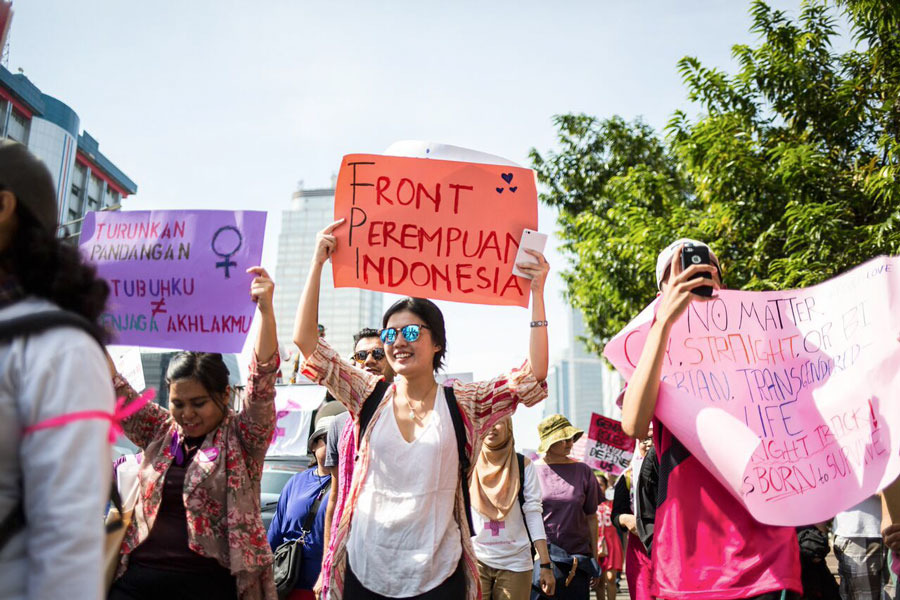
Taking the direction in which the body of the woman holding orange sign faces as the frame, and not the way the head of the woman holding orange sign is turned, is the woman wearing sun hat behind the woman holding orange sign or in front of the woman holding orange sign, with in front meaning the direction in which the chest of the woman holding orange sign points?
behind

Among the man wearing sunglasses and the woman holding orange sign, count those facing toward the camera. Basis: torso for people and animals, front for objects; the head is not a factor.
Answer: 2

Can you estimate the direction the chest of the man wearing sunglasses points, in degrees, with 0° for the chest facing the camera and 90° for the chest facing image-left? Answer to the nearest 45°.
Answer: approximately 0°

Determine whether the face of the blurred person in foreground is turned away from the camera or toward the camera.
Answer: away from the camera

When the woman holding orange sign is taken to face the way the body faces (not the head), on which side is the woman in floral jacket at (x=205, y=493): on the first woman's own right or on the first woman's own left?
on the first woman's own right

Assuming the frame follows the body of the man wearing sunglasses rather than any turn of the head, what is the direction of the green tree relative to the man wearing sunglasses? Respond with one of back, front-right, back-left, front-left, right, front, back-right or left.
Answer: back-left

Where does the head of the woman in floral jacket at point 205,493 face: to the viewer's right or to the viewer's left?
to the viewer's left

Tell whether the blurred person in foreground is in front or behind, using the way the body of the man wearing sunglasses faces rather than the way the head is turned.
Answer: in front

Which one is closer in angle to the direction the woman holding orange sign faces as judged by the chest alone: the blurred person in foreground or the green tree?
the blurred person in foreground

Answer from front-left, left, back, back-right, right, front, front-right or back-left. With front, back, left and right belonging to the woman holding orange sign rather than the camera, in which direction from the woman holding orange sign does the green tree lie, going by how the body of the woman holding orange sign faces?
back-left

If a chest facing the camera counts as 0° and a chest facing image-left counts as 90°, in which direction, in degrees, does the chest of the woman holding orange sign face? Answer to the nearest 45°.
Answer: approximately 0°

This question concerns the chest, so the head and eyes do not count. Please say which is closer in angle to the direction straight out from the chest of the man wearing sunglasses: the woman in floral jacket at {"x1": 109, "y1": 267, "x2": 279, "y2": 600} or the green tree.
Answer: the woman in floral jacket

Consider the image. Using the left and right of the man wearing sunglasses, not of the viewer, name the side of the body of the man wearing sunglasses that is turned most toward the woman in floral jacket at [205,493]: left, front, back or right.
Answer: front
